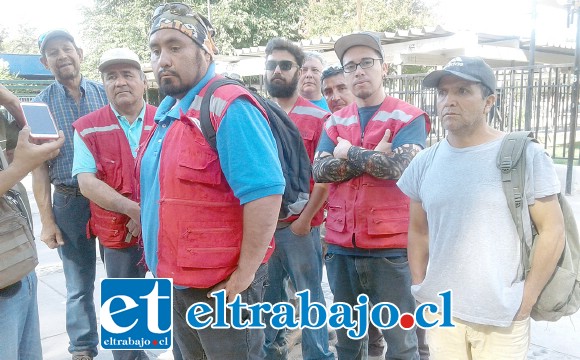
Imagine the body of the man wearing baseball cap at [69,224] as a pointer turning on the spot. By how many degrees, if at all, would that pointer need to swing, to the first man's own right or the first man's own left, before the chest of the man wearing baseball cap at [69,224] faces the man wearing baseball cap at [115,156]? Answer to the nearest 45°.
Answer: approximately 45° to the first man's own left

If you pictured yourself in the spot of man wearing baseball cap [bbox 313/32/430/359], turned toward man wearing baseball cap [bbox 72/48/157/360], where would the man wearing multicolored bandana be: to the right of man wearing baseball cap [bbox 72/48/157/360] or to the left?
left

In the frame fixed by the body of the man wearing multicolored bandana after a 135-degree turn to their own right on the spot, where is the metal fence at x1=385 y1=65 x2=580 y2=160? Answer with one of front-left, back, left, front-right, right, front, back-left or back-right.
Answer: front-right

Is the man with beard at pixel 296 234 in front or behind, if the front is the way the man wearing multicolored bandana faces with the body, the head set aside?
behind

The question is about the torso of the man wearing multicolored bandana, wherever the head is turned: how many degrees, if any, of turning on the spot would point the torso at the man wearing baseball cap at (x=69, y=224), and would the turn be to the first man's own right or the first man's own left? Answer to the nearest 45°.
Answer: approximately 90° to the first man's own right
